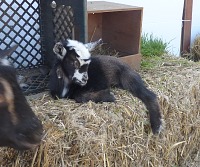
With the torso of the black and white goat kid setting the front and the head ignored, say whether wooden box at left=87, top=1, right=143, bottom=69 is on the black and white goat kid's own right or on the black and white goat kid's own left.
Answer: on the black and white goat kid's own right

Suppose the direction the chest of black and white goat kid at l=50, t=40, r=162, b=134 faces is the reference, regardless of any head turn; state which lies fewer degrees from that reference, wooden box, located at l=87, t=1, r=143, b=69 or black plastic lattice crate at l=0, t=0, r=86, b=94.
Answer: the black plastic lattice crate

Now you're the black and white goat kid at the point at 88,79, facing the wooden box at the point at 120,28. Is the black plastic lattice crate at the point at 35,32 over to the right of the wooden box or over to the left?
left

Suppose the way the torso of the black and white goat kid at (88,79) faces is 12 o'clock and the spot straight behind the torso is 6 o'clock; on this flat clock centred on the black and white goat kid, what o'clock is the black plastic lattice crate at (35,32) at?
The black plastic lattice crate is roughly at 2 o'clock from the black and white goat kid.

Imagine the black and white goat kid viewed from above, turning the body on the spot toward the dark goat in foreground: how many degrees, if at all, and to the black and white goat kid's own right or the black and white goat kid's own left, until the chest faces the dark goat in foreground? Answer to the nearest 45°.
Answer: approximately 90° to the black and white goat kid's own left

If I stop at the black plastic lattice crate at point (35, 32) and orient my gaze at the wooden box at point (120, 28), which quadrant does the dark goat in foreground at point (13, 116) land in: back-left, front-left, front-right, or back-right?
back-right

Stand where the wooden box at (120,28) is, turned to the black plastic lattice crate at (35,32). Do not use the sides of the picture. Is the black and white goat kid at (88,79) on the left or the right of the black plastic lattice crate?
left

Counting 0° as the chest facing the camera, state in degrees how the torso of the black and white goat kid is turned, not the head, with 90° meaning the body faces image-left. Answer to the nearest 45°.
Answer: approximately 90°
